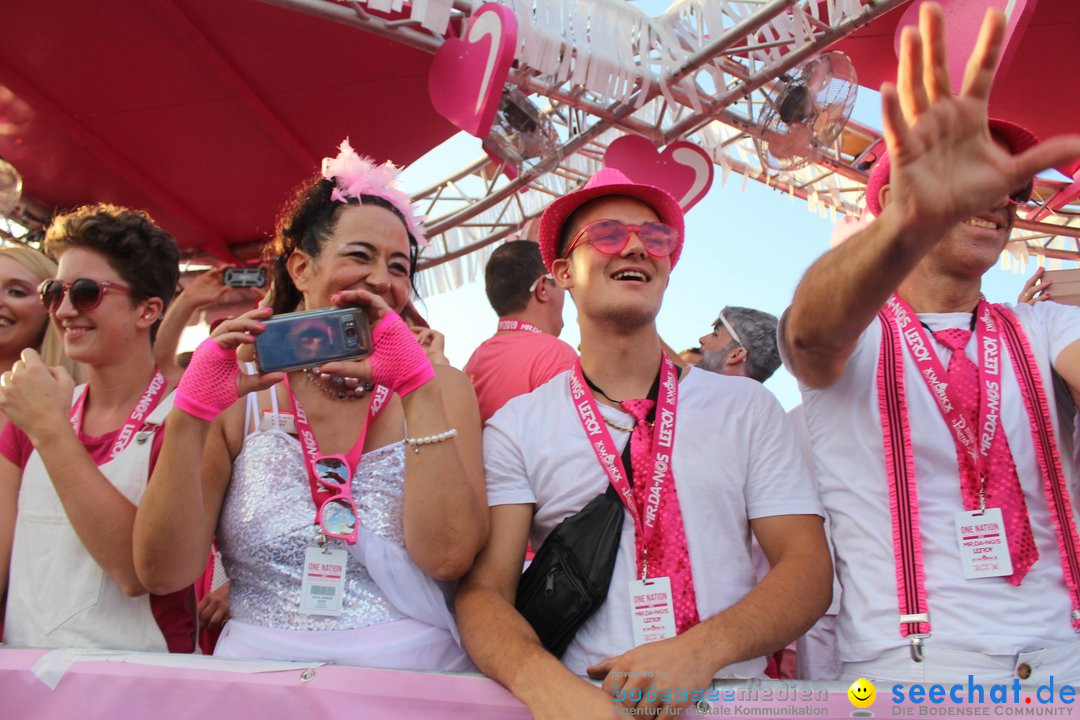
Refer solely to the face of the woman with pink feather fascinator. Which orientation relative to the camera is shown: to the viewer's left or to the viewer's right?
to the viewer's right

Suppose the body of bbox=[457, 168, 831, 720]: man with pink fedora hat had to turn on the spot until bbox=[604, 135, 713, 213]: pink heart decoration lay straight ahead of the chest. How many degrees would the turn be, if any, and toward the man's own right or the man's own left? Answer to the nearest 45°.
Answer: approximately 180°

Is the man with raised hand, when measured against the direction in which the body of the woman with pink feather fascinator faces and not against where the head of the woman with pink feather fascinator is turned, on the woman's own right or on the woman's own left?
on the woman's own left

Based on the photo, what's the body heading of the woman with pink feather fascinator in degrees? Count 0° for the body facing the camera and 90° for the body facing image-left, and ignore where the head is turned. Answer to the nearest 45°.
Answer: approximately 0°

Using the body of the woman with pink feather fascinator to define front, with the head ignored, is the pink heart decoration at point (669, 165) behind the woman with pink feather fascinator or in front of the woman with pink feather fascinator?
behind

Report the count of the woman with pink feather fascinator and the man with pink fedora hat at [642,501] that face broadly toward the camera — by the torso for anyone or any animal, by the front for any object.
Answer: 2
